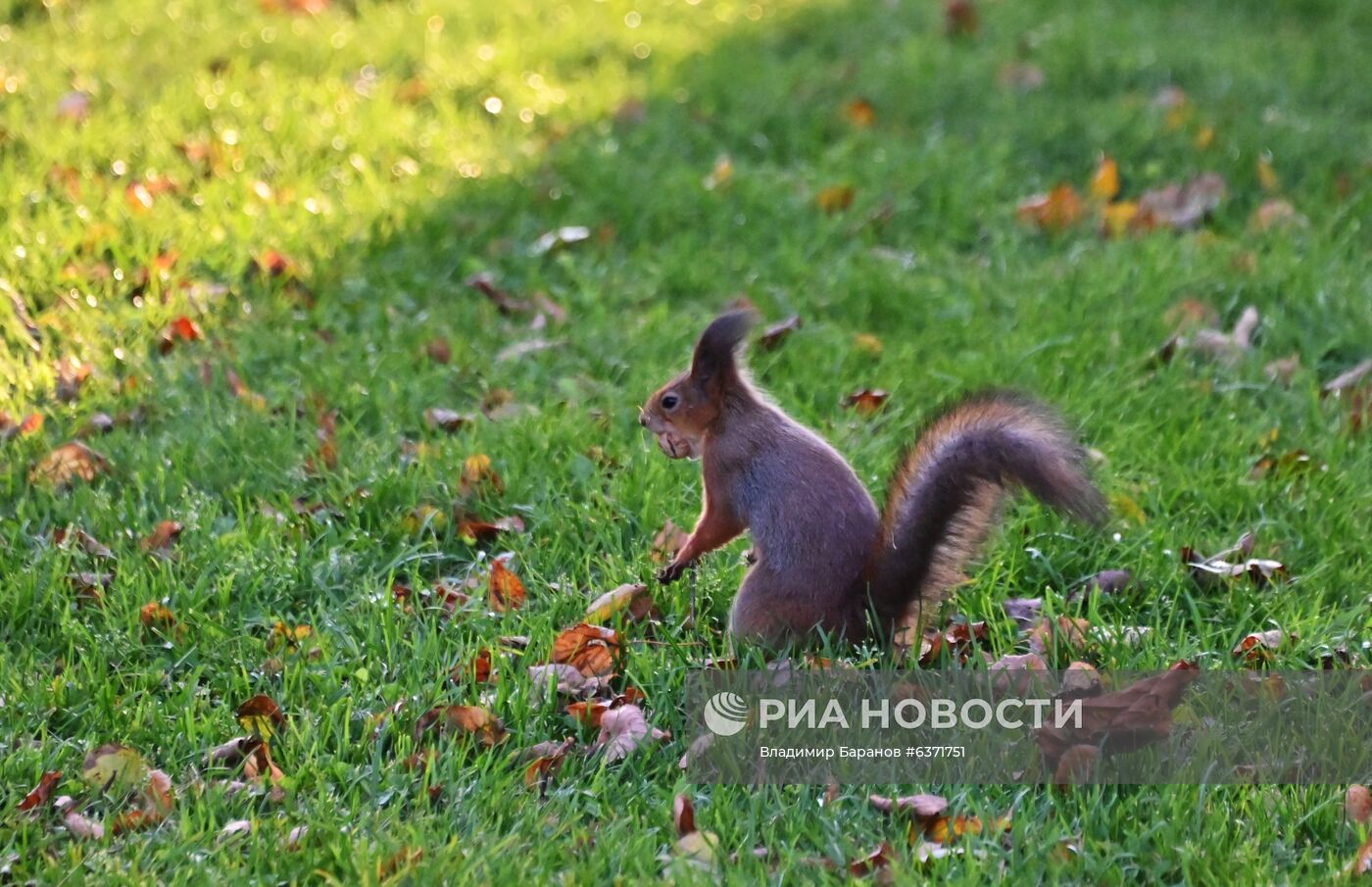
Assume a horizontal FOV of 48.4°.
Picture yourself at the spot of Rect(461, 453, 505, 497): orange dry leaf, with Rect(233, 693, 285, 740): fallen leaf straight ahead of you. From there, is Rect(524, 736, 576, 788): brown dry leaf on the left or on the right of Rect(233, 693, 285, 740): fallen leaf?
left

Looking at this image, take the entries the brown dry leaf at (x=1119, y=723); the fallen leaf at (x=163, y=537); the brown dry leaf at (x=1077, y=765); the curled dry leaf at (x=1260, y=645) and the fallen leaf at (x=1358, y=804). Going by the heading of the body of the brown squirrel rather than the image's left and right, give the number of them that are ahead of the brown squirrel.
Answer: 1

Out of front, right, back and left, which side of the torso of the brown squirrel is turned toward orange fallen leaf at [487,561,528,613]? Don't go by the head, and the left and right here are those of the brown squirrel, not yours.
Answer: front

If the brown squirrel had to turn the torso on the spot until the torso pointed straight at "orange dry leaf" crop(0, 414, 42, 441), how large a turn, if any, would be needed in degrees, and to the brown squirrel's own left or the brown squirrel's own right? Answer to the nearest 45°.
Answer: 0° — it already faces it

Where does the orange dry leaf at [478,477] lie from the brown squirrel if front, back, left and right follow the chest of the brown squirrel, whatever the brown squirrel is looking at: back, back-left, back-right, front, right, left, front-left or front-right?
front-right

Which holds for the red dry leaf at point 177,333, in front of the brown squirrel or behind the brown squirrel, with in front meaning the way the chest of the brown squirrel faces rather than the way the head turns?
in front

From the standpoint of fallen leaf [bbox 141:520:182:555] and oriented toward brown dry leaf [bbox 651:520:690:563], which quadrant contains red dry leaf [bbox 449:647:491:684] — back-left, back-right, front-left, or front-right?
front-right

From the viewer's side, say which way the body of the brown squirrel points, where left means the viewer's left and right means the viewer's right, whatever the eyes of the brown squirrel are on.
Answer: facing to the left of the viewer

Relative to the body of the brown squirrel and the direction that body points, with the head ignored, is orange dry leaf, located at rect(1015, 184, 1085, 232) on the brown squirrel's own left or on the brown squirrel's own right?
on the brown squirrel's own right

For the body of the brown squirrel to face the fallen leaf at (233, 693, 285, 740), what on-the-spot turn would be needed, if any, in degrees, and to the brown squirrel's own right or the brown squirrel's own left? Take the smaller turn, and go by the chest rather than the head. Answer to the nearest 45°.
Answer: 0° — it already faces it

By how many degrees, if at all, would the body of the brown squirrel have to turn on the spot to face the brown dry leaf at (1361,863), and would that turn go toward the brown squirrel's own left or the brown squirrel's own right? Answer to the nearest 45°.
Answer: approximately 135° to the brown squirrel's own left

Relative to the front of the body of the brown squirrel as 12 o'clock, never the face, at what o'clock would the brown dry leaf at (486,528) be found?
The brown dry leaf is roughly at 1 o'clock from the brown squirrel.

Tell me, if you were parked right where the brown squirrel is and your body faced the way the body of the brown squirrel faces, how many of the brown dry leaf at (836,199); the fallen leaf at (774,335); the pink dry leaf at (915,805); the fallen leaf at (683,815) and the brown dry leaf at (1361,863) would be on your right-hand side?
2

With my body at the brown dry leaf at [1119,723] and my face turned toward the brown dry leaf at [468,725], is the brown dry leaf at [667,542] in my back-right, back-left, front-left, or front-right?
front-right

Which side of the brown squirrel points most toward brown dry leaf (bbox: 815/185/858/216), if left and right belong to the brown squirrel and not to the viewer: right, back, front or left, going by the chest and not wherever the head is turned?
right

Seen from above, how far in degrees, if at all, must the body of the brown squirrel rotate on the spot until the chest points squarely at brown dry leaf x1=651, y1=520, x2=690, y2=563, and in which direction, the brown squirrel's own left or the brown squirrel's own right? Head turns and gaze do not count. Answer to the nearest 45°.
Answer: approximately 45° to the brown squirrel's own right

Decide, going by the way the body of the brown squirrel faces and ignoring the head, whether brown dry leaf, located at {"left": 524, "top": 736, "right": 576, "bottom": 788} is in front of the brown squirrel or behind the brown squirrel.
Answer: in front

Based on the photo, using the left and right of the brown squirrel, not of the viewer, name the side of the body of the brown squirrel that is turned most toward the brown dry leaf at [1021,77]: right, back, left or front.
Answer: right
